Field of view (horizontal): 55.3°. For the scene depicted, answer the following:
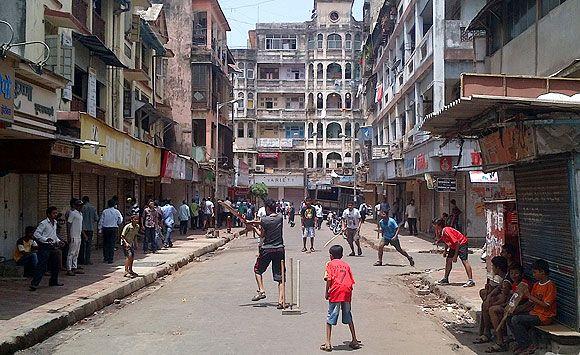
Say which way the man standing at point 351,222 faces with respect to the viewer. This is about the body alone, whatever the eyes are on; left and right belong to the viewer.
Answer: facing the viewer

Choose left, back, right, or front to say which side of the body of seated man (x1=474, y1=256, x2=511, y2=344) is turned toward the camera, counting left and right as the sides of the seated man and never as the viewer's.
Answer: left

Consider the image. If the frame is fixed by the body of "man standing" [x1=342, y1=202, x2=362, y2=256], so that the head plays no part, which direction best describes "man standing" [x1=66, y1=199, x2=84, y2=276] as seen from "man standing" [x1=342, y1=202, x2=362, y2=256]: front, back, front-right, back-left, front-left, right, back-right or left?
front-right

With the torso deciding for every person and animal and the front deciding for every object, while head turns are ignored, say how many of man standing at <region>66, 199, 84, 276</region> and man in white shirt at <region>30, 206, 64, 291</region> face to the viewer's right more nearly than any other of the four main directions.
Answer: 2

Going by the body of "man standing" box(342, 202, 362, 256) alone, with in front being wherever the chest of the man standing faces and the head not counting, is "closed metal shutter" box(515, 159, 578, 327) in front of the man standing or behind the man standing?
in front

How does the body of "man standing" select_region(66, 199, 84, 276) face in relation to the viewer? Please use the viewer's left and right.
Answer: facing to the right of the viewer

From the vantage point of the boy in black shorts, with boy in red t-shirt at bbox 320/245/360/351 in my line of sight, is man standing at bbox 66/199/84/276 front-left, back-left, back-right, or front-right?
back-right

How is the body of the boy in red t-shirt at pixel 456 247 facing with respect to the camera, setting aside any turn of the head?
to the viewer's left

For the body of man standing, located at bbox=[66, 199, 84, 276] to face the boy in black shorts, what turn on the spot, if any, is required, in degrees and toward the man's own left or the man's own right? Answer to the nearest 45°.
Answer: approximately 45° to the man's own right

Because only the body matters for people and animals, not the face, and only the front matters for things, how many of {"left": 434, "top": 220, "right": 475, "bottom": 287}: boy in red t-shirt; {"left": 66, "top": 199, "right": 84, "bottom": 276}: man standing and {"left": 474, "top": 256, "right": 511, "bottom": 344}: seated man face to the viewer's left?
2

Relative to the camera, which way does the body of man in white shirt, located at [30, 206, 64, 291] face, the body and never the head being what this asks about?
to the viewer's right

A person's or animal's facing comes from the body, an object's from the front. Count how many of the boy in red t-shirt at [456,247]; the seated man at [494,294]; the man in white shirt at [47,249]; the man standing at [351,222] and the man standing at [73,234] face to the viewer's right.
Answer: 2

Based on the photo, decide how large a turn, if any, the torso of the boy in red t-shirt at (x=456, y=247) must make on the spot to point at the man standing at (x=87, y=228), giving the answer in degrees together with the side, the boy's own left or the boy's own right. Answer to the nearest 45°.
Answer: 0° — they already face them

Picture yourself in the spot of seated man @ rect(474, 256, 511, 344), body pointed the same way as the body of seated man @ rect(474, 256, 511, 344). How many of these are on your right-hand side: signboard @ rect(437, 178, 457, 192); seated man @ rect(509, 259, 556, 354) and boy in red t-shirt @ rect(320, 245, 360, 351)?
1

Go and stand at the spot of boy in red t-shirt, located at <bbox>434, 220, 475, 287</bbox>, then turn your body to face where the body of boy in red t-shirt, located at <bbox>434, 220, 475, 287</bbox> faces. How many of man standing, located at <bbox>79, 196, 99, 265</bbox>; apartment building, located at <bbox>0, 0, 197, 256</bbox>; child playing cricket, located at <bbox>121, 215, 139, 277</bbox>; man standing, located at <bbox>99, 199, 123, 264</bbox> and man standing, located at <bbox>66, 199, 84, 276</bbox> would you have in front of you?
5
